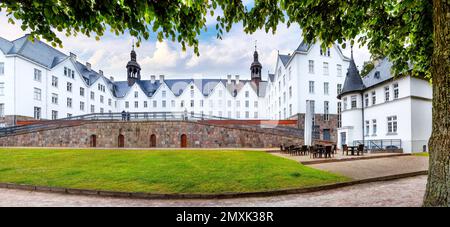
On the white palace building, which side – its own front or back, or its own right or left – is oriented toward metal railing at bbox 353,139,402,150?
front

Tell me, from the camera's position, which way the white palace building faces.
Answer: facing the viewer
